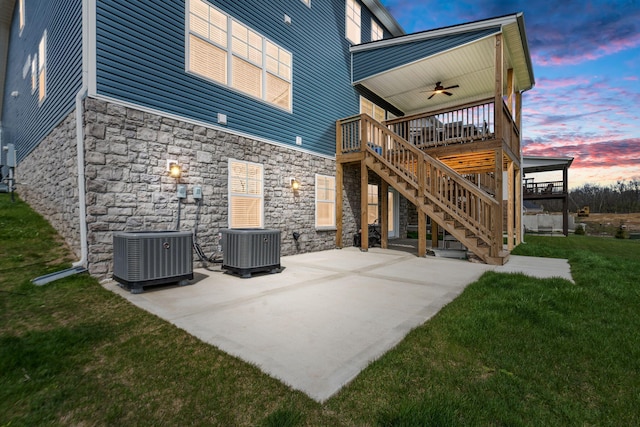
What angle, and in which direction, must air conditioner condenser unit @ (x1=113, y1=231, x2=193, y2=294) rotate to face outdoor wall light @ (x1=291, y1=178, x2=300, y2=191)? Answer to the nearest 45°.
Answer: approximately 90° to its left

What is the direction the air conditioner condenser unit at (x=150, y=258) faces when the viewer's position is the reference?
facing the viewer and to the right of the viewer

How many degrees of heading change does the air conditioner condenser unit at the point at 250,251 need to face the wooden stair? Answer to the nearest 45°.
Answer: approximately 45° to its left

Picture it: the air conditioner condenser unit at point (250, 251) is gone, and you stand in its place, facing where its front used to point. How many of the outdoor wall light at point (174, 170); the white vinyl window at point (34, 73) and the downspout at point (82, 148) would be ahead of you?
0

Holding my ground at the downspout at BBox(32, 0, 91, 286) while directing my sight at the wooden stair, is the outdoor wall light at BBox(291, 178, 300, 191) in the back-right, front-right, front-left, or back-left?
front-left

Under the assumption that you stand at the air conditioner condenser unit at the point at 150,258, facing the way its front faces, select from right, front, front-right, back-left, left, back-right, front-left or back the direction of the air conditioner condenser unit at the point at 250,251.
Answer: front-left

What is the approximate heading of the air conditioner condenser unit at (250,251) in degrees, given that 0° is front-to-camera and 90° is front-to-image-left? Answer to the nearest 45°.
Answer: approximately 315°

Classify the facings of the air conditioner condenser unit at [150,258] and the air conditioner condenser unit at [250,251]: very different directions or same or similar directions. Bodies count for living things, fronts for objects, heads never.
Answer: same or similar directions

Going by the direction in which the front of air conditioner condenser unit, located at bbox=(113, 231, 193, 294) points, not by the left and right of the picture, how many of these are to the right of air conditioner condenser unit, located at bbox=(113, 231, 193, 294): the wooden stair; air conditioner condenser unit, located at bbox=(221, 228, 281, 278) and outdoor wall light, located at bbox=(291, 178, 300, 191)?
0

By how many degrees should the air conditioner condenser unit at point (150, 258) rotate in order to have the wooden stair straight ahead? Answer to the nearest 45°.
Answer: approximately 45° to its left

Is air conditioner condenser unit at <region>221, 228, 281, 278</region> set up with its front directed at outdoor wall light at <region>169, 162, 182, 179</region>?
no

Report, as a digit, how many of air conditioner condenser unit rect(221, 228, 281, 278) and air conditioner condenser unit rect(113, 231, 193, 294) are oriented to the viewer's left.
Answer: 0
